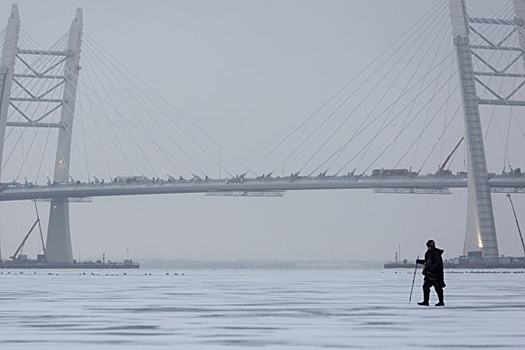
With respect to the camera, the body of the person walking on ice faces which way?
to the viewer's left
